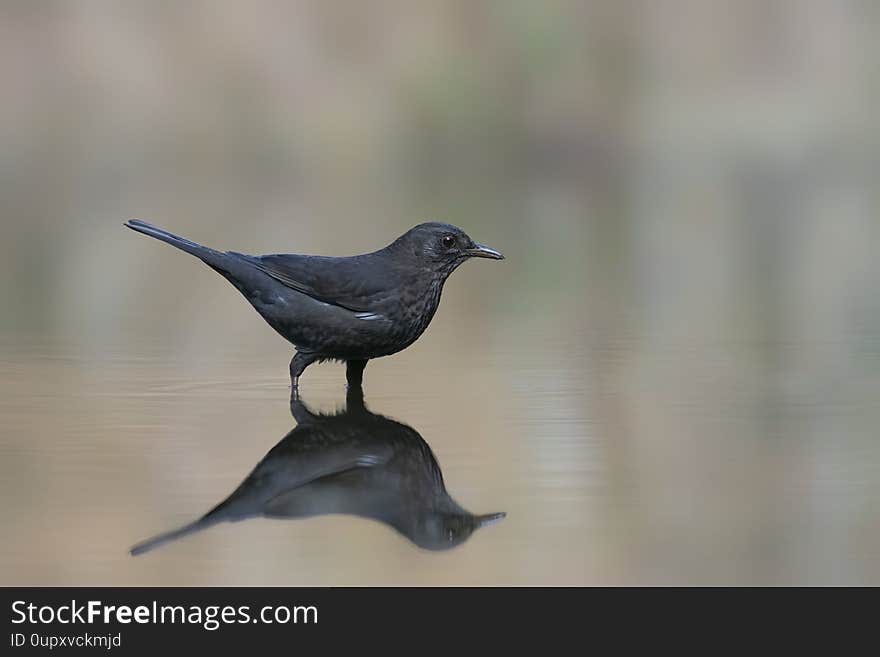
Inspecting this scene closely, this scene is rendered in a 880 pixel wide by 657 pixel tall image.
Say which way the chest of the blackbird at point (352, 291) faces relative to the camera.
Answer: to the viewer's right
